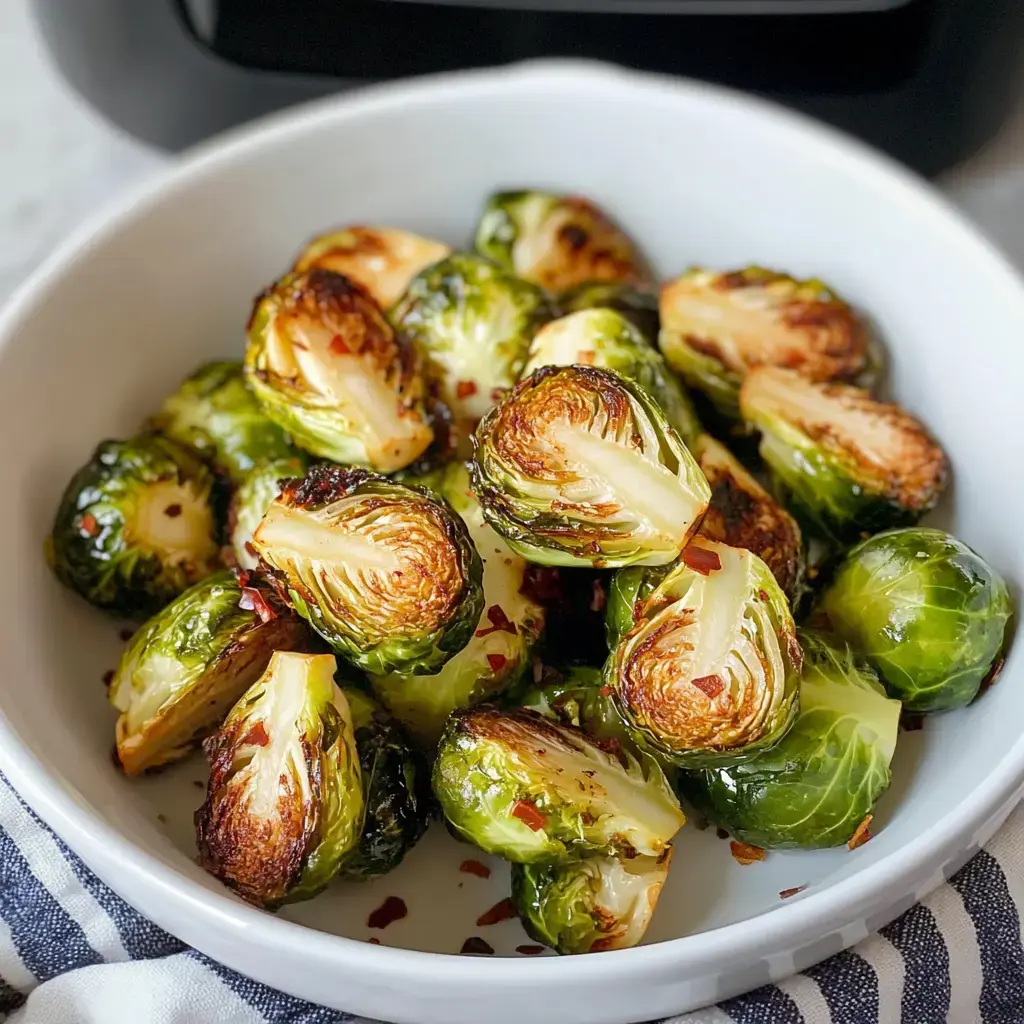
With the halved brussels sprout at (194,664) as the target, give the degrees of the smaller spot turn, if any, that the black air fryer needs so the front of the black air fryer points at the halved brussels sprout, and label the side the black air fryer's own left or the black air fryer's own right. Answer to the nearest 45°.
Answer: approximately 45° to the black air fryer's own right

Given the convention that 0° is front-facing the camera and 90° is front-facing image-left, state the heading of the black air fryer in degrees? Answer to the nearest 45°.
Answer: approximately 0°

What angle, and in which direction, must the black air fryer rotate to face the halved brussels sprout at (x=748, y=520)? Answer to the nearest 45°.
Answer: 0° — it already faces it

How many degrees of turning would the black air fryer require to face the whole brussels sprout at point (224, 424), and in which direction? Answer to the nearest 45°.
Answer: approximately 45° to its right

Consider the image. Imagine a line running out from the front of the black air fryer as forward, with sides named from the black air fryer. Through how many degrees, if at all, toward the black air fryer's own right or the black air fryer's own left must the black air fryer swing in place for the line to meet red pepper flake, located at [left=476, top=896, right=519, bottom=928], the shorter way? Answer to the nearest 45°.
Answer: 0° — it already faces it

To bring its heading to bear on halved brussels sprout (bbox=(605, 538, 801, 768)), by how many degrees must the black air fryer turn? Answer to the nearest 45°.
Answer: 0° — it already faces it
